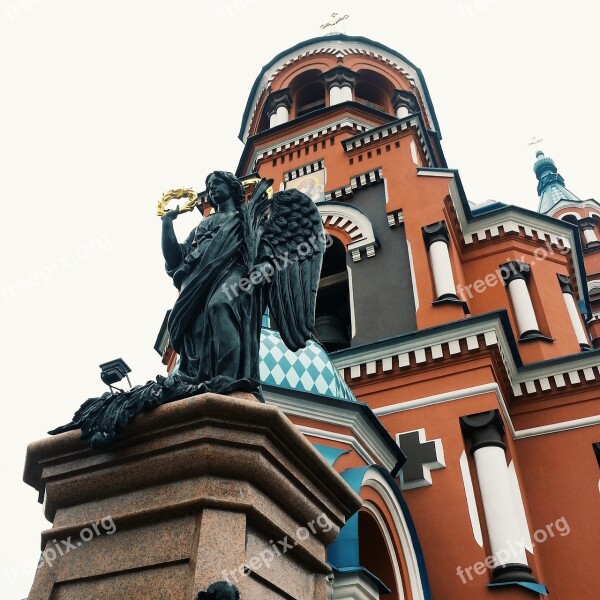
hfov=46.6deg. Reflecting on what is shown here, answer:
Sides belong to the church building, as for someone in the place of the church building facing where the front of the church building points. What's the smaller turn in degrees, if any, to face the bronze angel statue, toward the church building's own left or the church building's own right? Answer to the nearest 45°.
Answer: approximately 45° to the church building's own left

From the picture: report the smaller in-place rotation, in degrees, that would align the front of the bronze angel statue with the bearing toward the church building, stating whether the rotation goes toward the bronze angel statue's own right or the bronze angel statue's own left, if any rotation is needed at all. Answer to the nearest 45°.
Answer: approximately 180°

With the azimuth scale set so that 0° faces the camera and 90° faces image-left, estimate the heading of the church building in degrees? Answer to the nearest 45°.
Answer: approximately 45°

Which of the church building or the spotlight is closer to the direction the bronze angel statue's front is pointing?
the spotlight

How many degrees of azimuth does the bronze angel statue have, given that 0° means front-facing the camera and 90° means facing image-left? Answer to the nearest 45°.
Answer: approximately 45°

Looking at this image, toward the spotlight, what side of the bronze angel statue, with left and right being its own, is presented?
right
